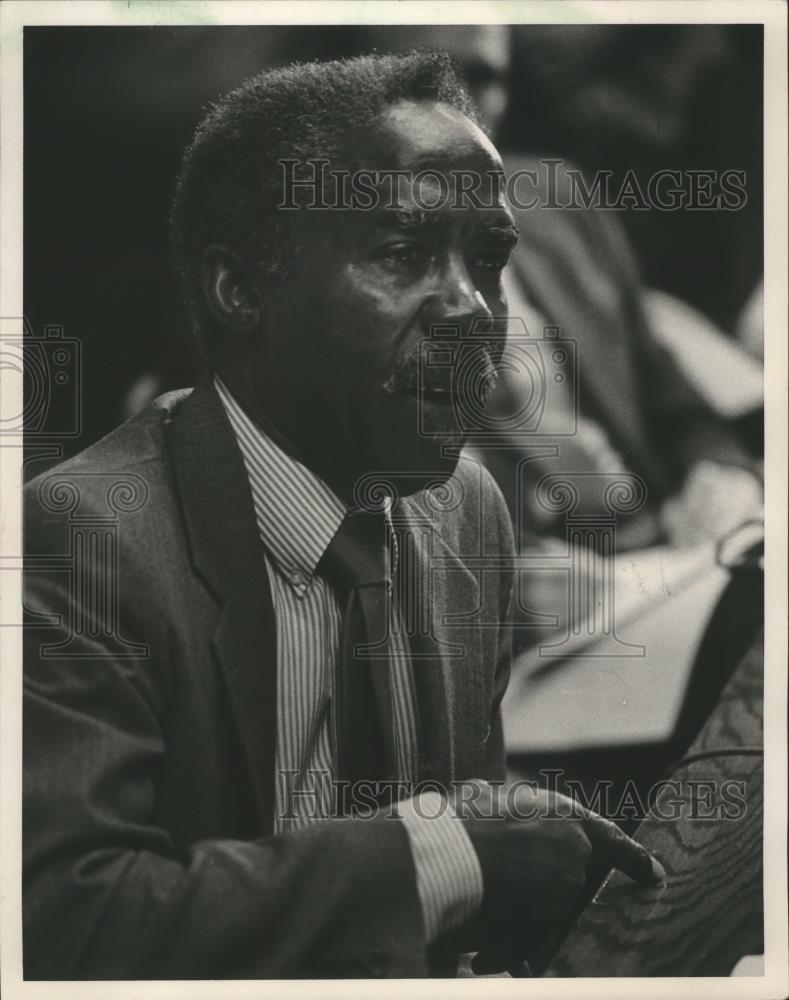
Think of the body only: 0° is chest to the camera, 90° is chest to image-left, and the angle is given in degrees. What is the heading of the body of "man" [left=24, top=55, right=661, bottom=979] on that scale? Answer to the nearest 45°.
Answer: approximately 315°

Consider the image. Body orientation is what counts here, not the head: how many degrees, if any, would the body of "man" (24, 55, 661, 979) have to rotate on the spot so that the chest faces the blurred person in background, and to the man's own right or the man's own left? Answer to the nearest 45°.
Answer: approximately 45° to the man's own left
